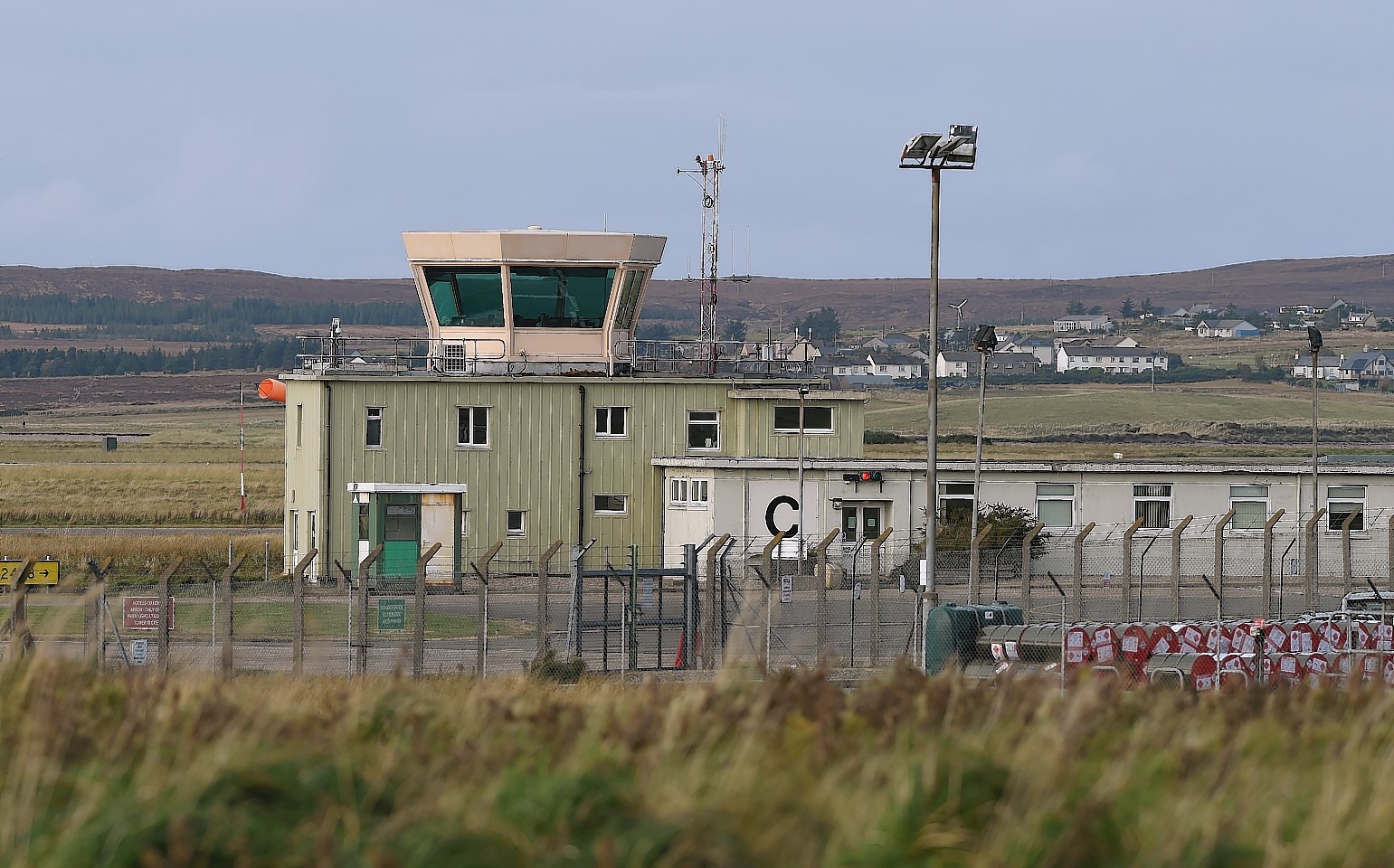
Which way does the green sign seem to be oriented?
toward the camera

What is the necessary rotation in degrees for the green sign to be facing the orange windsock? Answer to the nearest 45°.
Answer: approximately 180°
